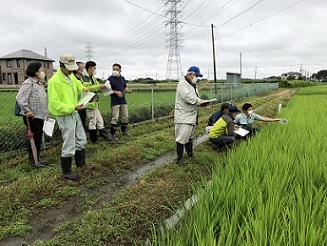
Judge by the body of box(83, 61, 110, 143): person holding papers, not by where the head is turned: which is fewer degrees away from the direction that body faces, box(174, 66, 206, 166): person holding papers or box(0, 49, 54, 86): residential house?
the person holding papers

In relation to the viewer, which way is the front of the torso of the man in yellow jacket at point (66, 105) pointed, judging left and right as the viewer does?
facing the viewer and to the right of the viewer

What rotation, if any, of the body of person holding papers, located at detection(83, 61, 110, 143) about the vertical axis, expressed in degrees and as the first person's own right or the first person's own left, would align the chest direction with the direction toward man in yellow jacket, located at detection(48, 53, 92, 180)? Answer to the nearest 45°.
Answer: approximately 45° to the first person's own right

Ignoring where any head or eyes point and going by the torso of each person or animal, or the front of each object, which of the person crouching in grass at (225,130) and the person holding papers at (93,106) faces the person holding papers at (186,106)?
the person holding papers at (93,106)

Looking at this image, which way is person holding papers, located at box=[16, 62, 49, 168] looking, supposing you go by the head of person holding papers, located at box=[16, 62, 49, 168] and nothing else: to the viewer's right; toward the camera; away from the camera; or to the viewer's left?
to the viewer's right

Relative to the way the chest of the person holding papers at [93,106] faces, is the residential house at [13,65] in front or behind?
behind

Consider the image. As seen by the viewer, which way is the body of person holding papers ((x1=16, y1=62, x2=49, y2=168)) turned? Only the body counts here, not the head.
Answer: to the viewer's right
